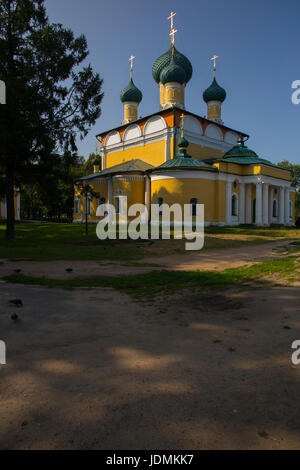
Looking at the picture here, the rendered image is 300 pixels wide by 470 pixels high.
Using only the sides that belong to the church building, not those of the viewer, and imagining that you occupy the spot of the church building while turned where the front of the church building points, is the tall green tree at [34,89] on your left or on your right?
on your right
